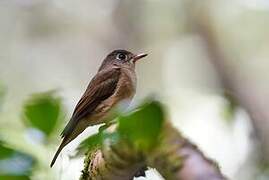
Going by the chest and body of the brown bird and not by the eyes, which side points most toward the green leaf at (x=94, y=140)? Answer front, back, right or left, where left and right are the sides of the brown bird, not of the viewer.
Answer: right

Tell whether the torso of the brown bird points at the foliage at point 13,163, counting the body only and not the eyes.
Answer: no

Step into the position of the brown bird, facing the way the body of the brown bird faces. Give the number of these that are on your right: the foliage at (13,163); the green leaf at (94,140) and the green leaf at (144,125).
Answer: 3

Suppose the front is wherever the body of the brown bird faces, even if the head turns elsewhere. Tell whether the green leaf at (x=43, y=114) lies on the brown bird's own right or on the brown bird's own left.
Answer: on the brown bird's own right

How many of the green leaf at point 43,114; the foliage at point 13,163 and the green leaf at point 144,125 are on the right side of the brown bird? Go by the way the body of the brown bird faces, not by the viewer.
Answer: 3

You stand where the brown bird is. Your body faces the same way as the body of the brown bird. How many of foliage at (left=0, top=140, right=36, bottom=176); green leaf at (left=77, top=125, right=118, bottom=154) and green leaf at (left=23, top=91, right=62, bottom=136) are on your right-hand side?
3

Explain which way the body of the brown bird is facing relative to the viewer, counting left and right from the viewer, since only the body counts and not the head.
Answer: facing to the right of the viewer
